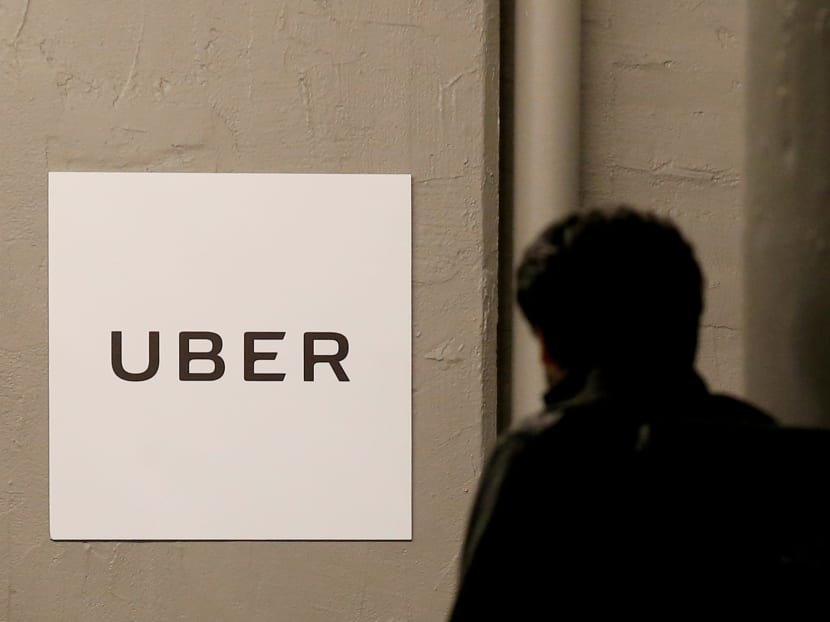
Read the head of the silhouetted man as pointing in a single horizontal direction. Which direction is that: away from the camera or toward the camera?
away from the camera

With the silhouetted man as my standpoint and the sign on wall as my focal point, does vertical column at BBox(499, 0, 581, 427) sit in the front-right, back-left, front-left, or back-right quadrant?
front-right

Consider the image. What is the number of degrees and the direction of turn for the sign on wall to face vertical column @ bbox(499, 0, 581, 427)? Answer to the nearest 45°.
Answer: approximately 90° to its left

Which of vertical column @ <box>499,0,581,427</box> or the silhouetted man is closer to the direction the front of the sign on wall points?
the silhouetted man

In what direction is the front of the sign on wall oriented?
toward the camera

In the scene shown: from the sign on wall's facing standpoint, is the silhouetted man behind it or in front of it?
in front

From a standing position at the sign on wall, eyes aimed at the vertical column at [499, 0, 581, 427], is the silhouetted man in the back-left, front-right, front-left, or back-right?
front-right
